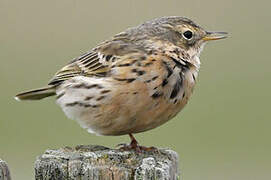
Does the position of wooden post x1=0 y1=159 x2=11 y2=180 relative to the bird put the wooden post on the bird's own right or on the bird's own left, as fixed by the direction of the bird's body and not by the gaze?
on the bird's own right

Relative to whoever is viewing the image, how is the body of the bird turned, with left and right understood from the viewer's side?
facing to the right of the viewer
